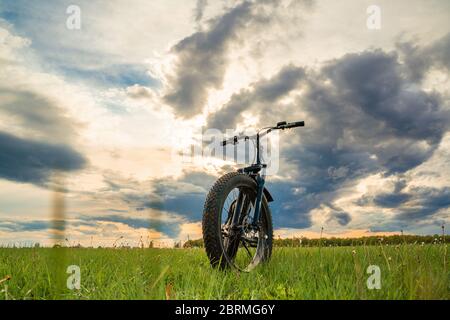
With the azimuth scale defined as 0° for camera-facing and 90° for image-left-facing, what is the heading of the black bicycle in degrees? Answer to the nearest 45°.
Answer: approximately 45°
